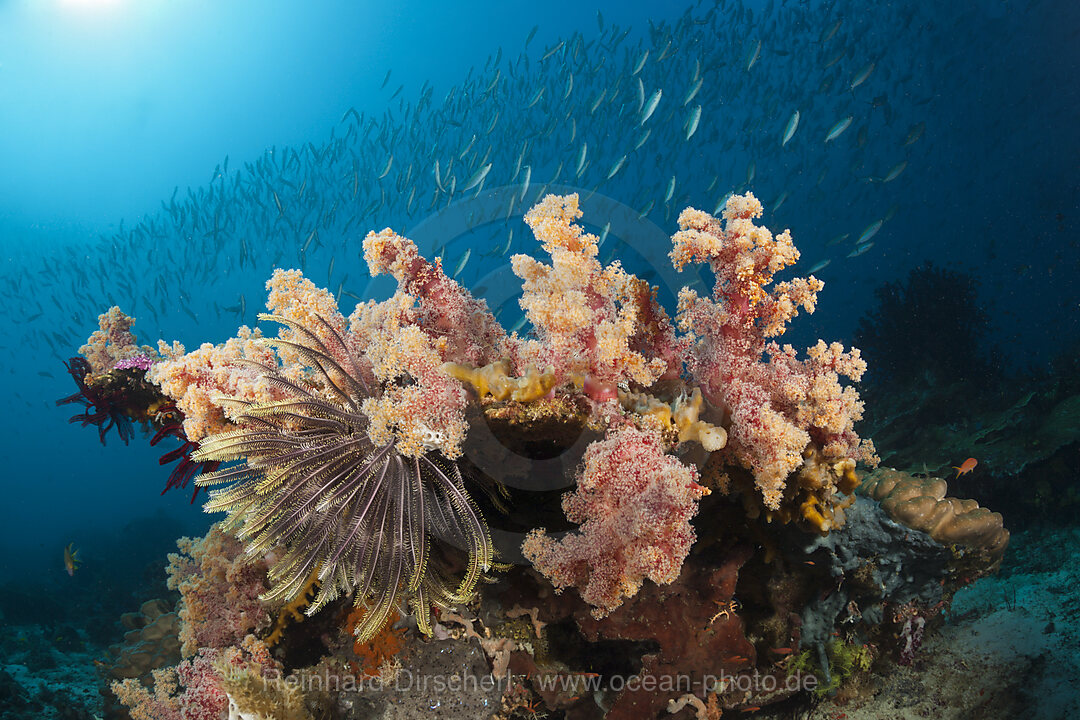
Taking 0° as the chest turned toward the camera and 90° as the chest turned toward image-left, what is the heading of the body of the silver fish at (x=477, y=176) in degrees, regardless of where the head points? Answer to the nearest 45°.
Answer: approximately 270°

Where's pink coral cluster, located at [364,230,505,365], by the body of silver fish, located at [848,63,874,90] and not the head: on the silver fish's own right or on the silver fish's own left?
on the silver fish's own right

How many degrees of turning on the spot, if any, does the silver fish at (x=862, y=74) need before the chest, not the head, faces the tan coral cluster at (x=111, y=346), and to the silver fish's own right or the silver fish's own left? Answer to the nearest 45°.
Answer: approximately 135° to the silver fish's own right

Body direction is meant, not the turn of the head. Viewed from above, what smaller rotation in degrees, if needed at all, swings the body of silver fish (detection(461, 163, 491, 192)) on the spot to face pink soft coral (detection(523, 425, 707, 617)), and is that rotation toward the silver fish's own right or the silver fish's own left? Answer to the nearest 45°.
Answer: approximately 90° to the silver fish's own right

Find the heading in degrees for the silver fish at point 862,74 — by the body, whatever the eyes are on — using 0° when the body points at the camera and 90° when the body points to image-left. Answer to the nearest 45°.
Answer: approximately 270°

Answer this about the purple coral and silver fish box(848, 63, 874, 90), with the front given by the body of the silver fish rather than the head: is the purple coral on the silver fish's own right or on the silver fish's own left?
on the silver fish's own right

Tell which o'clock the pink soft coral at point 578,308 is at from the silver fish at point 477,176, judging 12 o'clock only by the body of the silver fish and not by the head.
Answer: The pink soft coral is roughly at 3 o'clock from the silver fish.
